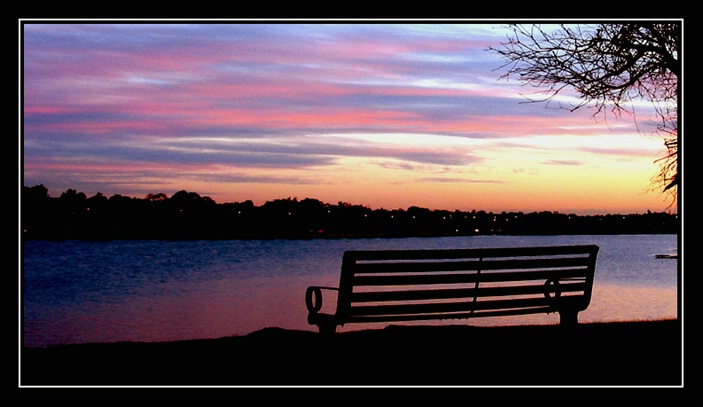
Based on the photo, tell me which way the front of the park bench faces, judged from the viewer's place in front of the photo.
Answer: facing away from the viewer and to the left of the viewer
